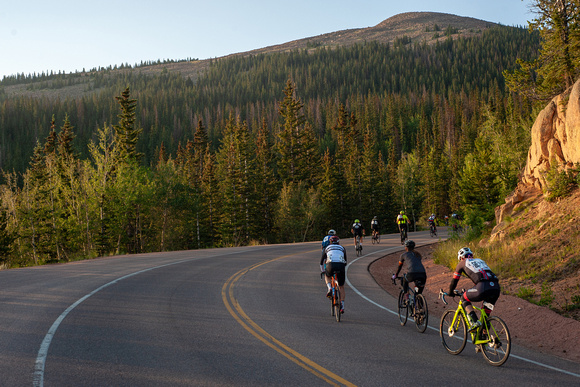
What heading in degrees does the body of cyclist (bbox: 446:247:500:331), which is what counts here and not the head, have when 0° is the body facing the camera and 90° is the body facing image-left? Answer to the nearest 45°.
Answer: approximately 135°

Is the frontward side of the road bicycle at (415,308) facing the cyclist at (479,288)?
no

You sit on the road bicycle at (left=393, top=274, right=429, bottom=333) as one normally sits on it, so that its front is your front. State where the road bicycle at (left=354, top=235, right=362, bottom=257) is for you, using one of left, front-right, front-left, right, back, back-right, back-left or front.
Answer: front-right

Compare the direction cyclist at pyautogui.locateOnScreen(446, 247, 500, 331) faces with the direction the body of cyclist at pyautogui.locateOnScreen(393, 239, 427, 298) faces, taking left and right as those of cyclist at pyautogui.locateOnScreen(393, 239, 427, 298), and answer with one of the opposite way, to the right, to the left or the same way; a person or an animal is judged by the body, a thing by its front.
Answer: the same way

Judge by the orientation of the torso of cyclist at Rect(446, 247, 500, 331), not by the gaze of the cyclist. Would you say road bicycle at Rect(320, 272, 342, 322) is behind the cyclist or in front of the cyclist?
in front

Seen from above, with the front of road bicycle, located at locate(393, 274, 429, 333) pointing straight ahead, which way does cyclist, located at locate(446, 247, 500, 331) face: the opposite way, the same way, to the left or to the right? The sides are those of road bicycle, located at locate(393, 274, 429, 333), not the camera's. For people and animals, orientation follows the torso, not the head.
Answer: the same way

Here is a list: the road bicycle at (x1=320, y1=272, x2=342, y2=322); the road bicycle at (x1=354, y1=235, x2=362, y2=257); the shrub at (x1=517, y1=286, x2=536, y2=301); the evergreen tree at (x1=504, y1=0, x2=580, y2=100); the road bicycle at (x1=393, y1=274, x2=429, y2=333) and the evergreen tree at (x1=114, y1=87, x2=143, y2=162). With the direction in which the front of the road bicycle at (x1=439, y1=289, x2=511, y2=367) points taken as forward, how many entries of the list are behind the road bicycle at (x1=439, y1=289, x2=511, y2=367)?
0

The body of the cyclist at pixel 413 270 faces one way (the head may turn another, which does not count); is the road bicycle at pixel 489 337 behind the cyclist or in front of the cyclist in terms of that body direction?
behind

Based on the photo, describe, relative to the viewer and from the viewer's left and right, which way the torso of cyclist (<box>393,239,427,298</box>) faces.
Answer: facing away from the viewer and to the left of the viewer

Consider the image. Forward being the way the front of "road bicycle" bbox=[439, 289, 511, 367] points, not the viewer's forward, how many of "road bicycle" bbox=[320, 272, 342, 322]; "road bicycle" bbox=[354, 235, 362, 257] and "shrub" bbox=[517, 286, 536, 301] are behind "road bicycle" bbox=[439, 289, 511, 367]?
0

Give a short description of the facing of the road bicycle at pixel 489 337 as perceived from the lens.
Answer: facing away from the viewer and to the left of the viewer

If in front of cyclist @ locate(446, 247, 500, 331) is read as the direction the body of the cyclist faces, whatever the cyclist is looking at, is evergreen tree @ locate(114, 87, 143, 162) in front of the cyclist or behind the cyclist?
in front

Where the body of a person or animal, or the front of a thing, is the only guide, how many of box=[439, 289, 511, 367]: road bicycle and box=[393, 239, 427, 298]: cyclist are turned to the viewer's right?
0

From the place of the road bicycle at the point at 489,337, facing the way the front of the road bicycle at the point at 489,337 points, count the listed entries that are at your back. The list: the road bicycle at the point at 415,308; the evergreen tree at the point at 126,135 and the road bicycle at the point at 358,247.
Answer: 0

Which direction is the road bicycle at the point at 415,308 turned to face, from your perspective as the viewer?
facing away from the viewer and to the left of the viewer

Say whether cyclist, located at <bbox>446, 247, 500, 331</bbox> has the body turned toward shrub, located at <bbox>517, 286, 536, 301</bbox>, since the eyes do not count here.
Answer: no
